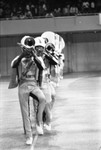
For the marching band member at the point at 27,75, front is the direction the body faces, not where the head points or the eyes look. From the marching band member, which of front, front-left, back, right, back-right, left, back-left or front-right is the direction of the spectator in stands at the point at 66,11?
back

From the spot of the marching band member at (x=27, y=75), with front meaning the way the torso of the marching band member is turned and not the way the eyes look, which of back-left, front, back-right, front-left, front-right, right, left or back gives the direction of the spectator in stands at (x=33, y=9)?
back

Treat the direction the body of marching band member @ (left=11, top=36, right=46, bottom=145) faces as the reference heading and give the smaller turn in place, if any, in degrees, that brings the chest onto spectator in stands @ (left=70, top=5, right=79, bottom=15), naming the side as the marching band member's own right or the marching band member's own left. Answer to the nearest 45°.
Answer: approximately 180°

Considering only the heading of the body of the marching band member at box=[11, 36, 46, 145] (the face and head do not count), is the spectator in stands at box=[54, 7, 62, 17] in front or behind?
behind

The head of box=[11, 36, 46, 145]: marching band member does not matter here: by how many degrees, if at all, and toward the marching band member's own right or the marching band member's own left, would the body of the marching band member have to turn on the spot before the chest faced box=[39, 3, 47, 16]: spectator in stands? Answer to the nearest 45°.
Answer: approximately 180°

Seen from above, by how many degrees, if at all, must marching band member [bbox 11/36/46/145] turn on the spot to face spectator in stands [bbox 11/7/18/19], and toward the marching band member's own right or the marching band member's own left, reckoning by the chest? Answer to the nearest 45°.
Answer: approximately 180°
